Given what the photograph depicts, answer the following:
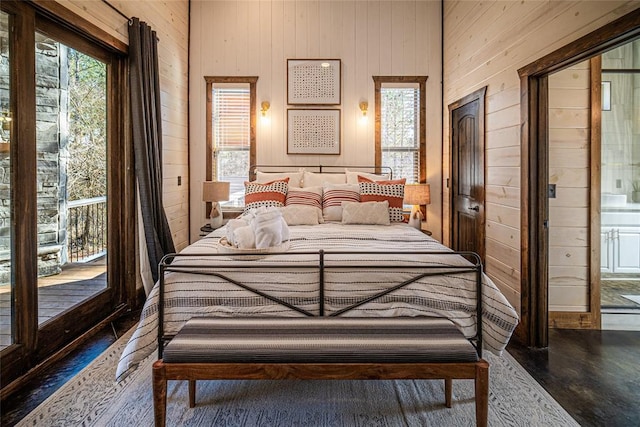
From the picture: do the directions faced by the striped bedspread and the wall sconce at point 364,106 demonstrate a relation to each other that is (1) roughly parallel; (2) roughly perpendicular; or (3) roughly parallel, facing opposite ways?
roughly parallel

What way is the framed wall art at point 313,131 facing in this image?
toward the camera

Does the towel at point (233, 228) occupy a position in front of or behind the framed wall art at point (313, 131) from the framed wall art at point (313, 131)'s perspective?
in front

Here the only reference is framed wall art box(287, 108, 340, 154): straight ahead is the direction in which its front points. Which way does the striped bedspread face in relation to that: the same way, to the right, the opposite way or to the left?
the same way

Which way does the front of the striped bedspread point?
toward the camera

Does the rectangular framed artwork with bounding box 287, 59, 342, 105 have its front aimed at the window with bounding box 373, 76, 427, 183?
no

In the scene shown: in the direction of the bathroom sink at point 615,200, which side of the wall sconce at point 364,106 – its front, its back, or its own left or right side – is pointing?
left

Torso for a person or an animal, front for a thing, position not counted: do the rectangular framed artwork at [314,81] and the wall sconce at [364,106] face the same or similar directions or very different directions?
same or similar directions

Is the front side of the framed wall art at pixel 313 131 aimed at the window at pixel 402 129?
no

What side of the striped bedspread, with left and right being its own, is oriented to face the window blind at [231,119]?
back

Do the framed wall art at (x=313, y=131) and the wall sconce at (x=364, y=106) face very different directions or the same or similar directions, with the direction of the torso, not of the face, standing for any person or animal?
same or similar directions

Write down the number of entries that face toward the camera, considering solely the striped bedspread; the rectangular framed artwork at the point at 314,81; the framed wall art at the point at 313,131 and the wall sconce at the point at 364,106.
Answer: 4

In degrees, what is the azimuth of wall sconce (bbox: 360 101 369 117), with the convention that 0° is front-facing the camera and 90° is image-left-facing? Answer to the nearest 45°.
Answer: approximately 0°
